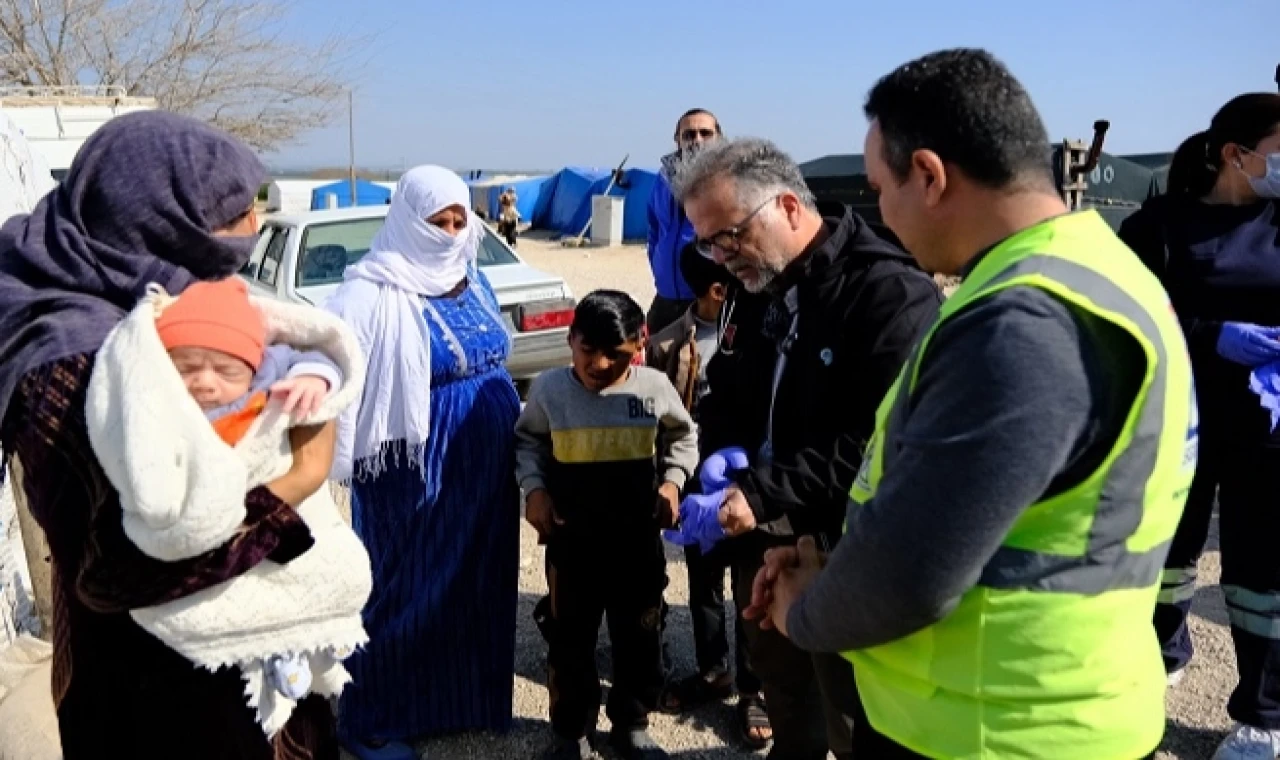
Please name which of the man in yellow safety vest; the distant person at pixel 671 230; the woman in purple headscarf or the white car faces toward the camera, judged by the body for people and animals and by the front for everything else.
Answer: the distant person

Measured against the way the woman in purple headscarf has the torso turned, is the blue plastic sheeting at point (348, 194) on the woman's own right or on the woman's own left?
on the woman's own left

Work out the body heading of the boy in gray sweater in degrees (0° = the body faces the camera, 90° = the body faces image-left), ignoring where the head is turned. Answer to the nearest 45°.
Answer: approximately 0°

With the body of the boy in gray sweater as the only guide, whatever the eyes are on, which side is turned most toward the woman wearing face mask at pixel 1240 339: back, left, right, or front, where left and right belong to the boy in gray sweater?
left

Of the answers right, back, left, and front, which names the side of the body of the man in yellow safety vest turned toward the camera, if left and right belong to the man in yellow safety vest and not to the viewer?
left

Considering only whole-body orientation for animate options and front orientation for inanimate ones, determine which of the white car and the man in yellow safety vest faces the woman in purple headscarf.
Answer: the man in yellow safety vest

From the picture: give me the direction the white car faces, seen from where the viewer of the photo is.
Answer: facing away from the viewer and to the left of the viewer

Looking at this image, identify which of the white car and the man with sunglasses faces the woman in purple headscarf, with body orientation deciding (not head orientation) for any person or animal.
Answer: the man with sunglasses

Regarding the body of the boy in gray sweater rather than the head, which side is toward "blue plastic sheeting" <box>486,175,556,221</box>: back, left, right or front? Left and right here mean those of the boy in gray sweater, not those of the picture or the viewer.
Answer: back

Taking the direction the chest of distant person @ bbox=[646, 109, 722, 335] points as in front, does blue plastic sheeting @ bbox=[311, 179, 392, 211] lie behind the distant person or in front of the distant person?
behind

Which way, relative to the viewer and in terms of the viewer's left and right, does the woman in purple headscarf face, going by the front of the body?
facing to the right of the viewer

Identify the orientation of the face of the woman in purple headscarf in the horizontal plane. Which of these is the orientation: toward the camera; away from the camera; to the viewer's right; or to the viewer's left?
to the viewer's right
